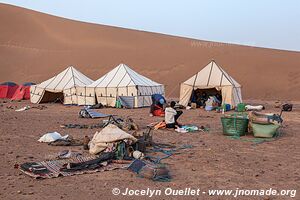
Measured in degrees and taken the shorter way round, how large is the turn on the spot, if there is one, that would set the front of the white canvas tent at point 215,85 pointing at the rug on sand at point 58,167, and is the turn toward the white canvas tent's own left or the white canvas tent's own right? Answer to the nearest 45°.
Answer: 0° — it already faces it

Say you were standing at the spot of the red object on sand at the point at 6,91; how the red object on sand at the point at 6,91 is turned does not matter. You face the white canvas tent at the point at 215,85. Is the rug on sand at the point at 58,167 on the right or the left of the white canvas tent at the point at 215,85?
right

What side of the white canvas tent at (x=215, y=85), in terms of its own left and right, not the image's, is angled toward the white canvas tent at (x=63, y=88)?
right

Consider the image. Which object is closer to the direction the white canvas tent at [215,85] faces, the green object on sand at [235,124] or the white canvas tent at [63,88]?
the green object on sand

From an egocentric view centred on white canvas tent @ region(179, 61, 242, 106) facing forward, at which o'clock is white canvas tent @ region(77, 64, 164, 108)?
white canvas tent @ region(77, 64, 164, 108) is roughly at 3 o'clock from white canvas tent @ region(179, 61, 242, 106).

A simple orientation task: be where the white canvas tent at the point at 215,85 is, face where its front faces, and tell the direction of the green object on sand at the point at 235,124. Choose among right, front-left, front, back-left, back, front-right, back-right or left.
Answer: front

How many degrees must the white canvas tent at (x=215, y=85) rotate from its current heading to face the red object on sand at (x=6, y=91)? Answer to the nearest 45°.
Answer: approximately 90° to its right

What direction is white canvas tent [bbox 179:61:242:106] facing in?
toward the camera

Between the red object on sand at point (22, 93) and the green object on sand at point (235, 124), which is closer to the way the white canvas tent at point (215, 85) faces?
the green object on sand

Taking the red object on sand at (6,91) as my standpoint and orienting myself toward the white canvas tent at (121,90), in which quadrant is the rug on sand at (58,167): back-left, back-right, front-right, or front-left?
front-right

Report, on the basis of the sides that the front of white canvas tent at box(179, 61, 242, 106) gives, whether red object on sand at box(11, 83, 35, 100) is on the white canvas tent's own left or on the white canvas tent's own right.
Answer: on the white canvas tent's own right

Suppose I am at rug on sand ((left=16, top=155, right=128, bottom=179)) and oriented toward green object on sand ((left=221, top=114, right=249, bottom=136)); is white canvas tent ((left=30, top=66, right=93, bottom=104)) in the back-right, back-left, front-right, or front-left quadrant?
front-left
